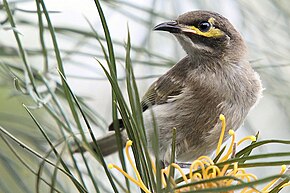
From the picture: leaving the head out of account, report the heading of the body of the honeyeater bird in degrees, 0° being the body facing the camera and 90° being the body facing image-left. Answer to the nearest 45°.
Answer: approximately 315°
